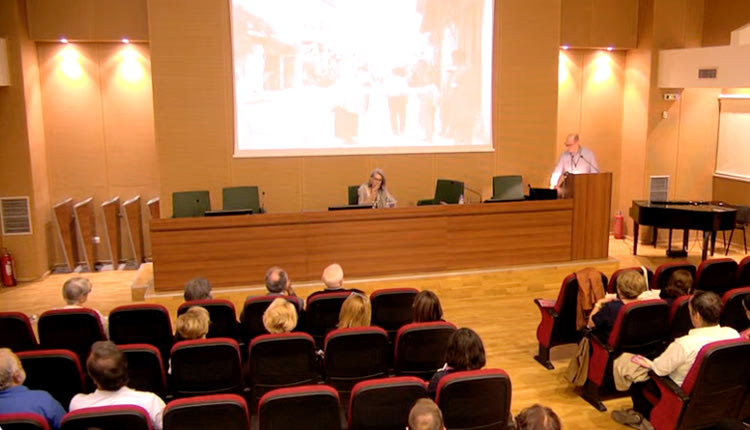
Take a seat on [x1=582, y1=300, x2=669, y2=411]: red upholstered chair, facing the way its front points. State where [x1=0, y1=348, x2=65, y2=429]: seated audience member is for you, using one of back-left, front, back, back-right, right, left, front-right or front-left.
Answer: left

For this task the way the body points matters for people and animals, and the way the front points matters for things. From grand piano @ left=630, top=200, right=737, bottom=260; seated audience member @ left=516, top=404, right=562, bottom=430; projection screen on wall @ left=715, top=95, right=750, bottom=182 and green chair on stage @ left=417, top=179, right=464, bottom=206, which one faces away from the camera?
the seated audience member

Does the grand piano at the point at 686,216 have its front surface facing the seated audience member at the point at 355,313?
no

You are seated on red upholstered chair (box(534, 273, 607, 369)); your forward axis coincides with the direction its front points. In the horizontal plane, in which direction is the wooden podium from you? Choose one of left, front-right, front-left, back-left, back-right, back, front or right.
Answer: front-right

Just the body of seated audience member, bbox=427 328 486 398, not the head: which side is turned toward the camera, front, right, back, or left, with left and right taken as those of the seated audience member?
back

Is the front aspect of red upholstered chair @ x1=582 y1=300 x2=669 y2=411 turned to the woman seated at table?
yes

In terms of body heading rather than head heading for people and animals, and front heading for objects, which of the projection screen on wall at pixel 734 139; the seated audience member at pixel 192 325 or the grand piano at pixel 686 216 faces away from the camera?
the seated audience member

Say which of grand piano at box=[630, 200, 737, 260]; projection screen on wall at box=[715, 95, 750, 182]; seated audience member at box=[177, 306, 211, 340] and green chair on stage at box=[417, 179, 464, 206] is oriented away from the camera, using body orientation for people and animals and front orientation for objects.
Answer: the seated audience member

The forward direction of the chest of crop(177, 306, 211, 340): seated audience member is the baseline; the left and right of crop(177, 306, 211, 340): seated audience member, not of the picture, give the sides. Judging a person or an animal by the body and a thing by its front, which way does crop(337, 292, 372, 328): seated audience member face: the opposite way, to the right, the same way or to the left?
the same way

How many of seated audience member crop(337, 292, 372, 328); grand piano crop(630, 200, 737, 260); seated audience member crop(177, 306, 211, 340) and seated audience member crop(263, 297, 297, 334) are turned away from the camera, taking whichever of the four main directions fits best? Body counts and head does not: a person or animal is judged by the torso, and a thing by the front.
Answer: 3

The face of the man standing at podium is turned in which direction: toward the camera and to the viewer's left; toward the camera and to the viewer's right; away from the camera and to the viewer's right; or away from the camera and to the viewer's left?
toward the camera and to the viewer's left

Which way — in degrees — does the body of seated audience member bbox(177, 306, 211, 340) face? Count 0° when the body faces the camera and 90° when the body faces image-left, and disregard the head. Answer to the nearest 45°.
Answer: approximately 180°

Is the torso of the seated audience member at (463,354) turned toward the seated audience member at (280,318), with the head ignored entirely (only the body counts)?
no

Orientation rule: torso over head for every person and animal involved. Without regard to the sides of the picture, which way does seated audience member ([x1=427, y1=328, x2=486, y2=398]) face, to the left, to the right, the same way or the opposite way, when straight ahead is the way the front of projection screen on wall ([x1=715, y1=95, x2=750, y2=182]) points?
to the right

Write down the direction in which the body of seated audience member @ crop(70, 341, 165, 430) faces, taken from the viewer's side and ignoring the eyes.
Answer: away from the camera

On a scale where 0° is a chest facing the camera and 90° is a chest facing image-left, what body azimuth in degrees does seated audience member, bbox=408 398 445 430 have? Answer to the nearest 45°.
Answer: approximately 180°

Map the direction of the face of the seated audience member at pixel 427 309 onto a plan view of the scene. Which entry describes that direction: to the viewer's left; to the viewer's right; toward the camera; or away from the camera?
away from the camera

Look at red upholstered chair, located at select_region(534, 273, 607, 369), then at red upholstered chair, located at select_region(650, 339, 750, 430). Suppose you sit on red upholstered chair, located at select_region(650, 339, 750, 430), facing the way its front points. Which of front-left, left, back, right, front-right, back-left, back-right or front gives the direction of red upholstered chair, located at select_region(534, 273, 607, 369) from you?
front

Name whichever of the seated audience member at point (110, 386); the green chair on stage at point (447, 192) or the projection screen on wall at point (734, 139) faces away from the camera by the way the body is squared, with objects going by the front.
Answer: the seated audience member

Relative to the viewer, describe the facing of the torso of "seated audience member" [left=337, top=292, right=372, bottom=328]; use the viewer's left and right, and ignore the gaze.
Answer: facing away from the viewer

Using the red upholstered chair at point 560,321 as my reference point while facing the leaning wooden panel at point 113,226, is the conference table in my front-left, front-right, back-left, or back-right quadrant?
front-right

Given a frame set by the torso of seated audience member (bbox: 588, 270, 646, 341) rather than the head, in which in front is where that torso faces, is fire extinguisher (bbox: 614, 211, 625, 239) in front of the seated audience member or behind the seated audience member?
in front

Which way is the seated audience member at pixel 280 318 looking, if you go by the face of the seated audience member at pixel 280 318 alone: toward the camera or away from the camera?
away from the camera

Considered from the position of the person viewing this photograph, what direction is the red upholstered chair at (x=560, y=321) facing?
facing away from the viewer and to the left of the viewer
